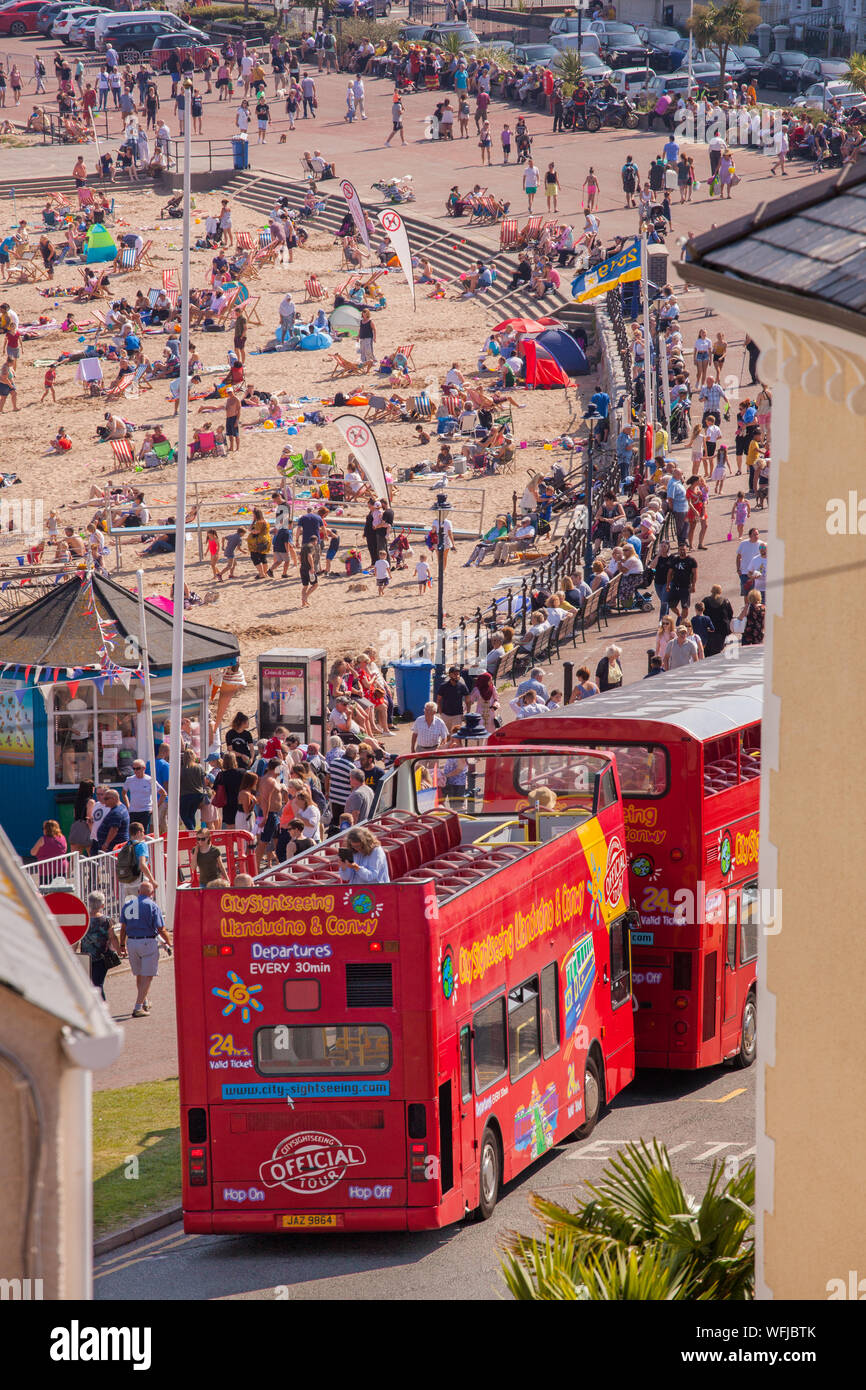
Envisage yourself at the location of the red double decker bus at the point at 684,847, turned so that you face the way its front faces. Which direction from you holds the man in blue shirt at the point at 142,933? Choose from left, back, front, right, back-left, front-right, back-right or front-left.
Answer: back-left

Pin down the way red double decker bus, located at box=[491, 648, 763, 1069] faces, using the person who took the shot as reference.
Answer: facing away from the viewer and to the right of the viewer

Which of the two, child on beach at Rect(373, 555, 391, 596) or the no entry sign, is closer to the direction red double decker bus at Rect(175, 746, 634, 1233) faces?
the child on beach

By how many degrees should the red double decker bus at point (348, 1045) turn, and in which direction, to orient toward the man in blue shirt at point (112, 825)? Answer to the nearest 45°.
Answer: approximately 45° to its left

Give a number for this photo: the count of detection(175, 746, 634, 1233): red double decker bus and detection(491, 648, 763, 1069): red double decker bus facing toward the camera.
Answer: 0

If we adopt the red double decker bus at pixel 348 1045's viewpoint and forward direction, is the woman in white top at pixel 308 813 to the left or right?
on its left

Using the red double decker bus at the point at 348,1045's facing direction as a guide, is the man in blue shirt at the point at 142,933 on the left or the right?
on its left

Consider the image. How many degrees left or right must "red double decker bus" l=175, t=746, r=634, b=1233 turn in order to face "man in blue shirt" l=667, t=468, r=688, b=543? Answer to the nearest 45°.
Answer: approximately 45° to its left

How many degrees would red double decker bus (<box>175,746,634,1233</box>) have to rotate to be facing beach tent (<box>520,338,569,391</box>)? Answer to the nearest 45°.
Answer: approximately 45° to its left

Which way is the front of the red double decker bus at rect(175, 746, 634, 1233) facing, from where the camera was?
facing away from the viewer and to the right of the viewer
